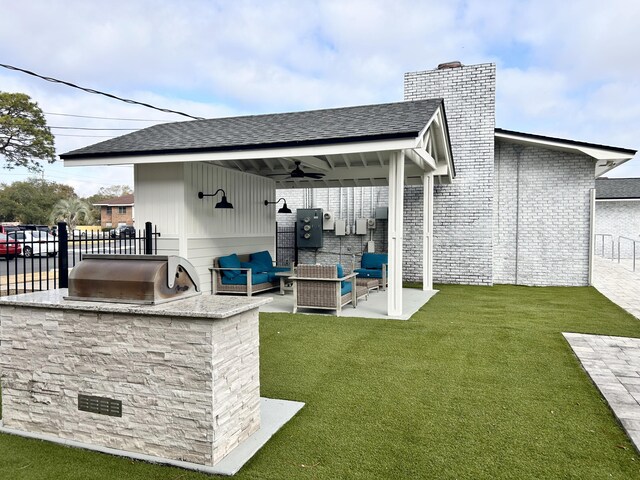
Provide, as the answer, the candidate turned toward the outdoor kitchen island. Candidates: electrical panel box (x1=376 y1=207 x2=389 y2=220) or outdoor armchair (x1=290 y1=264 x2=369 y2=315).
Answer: the electrical panel box

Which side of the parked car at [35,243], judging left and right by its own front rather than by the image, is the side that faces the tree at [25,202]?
right

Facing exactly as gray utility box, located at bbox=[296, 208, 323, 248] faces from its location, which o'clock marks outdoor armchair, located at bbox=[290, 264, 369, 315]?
The outdoor armchair is roughly at 12 o'clock from the gray utility box.

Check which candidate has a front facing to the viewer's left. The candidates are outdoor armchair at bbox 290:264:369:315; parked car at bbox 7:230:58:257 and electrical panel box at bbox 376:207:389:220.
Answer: the parked car

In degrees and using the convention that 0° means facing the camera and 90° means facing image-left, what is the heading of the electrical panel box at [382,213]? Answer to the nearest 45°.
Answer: approximately 0°

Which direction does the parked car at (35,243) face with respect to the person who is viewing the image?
facing to the left of the viewer

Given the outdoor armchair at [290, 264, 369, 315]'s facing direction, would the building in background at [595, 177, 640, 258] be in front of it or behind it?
in front

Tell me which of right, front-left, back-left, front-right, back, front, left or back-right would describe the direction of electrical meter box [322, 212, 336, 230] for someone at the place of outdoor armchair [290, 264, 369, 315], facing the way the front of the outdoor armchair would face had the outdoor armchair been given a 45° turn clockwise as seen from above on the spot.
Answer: left

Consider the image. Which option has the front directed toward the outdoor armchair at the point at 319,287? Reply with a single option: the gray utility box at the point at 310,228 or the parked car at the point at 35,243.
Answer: the gray utility box

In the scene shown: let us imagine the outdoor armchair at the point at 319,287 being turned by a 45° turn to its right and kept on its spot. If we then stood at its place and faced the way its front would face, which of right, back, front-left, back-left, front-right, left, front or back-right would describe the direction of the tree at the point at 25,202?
back-left

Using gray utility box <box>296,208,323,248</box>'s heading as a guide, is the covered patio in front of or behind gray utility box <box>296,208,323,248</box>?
in front

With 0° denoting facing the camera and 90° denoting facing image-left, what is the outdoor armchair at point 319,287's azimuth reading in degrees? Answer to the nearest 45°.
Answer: approximately 225°

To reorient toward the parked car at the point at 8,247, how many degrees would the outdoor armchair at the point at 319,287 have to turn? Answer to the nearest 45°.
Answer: approximately 90° to its left

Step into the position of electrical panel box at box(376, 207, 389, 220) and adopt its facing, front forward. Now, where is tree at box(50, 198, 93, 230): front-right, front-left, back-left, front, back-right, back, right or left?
back-right
